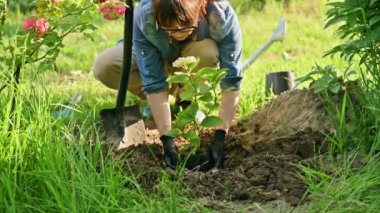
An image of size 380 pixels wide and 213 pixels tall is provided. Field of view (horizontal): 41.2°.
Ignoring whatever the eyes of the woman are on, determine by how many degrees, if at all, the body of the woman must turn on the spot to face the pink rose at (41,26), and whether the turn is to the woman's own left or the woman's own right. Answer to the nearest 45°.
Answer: approximately 90° to the woman's own right

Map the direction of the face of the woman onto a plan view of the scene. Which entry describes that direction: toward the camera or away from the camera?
toward the camera

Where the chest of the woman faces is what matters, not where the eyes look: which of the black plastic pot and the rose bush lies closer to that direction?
the rose bush

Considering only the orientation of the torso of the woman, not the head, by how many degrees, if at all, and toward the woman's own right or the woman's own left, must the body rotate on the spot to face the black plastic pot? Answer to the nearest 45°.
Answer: approximately 135° to the woman's own left

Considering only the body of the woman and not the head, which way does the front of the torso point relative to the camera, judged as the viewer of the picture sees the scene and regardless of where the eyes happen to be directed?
toward the camera

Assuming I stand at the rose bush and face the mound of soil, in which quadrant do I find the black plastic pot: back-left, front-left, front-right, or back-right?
front-left

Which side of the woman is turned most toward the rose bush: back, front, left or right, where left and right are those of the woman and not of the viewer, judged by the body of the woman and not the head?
right
